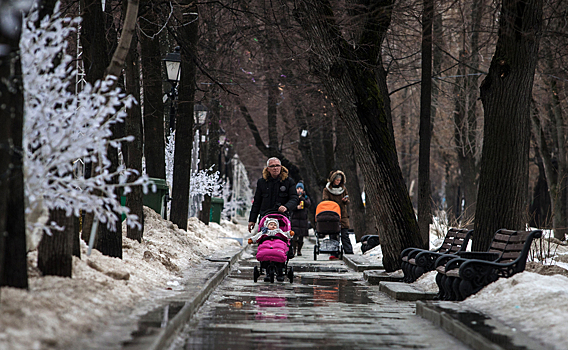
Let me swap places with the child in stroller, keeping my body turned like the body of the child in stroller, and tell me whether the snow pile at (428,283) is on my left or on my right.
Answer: on my left

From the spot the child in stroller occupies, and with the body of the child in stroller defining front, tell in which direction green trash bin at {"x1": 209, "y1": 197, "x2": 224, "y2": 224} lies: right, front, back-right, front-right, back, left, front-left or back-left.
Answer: back

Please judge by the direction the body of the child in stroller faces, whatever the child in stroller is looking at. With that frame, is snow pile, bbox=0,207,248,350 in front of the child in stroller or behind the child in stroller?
in front

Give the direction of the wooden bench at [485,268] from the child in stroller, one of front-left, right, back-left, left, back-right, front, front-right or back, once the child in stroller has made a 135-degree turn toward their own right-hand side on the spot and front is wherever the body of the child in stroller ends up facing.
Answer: back

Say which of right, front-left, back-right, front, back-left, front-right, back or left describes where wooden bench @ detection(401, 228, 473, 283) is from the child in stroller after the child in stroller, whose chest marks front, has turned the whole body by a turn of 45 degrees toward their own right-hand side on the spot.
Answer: back-left

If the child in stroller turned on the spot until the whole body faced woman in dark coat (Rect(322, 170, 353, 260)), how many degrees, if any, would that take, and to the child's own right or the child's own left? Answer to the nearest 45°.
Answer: approximately 180°

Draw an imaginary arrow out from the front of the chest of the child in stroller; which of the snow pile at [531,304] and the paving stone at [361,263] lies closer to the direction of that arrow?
the snow pile

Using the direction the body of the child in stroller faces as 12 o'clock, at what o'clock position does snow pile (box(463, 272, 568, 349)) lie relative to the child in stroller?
The snow pile is roughly at 11 o'clock from the child in stroller.

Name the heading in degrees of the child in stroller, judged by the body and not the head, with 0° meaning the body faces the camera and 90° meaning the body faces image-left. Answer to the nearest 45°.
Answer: approximately 0°
